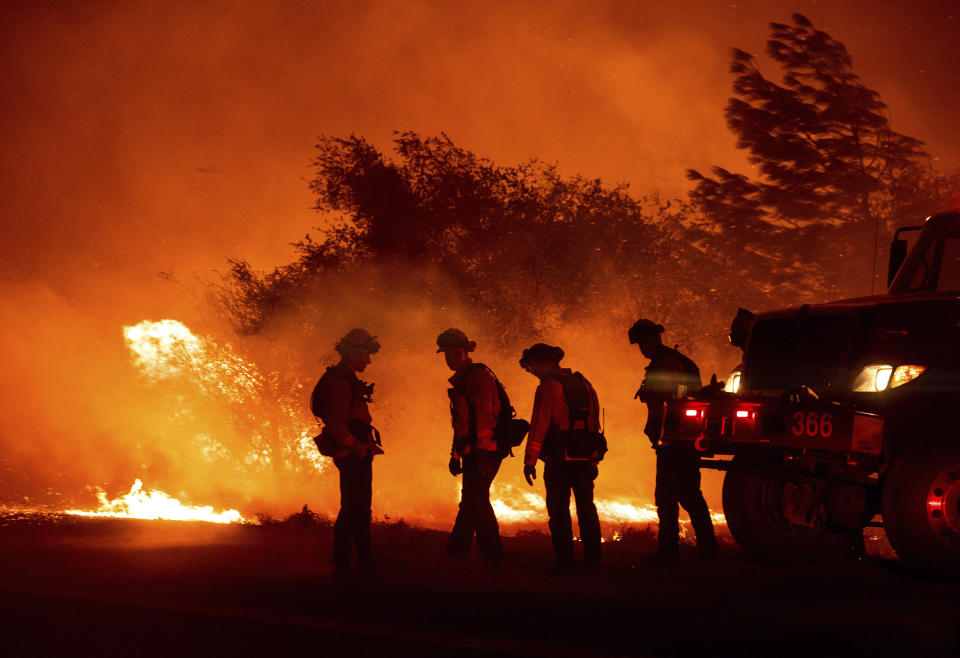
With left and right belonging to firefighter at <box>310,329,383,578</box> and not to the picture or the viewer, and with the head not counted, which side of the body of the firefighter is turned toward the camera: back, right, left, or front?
right

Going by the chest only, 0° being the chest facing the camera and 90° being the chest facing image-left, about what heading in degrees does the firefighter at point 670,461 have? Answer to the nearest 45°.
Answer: approximately 90°

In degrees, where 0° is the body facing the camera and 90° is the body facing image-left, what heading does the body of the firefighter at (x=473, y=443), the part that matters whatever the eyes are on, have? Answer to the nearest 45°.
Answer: approximately 45°

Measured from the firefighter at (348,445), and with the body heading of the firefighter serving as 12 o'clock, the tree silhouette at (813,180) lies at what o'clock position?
The tree silhouette is roughly at 10 o'clock from the firefighter.

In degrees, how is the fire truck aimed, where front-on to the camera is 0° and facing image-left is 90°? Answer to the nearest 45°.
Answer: approximately 45°

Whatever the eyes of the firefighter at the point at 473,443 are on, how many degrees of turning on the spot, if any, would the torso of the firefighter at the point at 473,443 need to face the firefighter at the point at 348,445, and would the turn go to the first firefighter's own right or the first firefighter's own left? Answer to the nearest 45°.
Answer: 0° — they already face them

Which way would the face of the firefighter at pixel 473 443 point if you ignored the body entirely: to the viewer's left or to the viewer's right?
to the viewer's left

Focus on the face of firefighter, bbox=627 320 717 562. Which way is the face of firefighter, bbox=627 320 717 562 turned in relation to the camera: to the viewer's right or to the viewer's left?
to the viewer's left

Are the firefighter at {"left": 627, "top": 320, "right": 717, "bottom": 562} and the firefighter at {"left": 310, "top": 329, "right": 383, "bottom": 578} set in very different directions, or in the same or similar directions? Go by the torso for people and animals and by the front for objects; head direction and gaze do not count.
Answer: very different directions

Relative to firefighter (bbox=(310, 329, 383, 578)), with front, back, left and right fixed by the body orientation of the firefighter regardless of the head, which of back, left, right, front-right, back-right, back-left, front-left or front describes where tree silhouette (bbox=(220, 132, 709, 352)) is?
left

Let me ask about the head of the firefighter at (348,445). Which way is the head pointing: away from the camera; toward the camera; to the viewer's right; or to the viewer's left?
to the viewer's right
